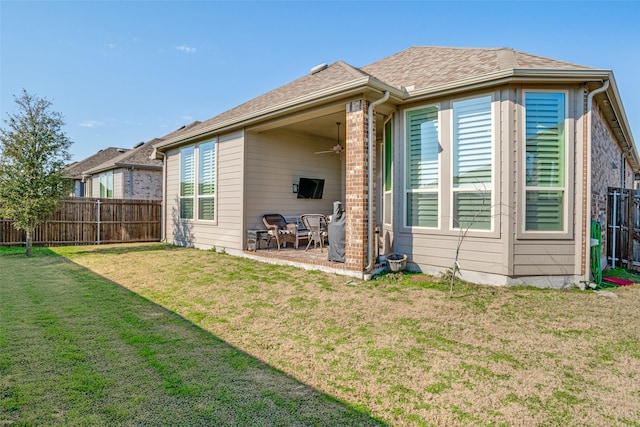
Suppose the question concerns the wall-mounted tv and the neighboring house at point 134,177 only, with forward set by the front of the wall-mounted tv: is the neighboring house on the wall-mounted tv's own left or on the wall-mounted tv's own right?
on the wall-mounted tv's own right

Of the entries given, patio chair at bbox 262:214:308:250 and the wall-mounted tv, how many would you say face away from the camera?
0

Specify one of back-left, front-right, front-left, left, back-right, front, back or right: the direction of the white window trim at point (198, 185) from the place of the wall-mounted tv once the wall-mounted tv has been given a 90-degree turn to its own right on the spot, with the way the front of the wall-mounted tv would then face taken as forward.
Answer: front-left

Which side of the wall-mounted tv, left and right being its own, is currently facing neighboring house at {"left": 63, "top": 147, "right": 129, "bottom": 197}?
right

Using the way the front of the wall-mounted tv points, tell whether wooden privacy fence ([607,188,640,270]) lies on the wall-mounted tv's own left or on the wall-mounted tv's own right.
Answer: on the wall-mounted tv's own left
